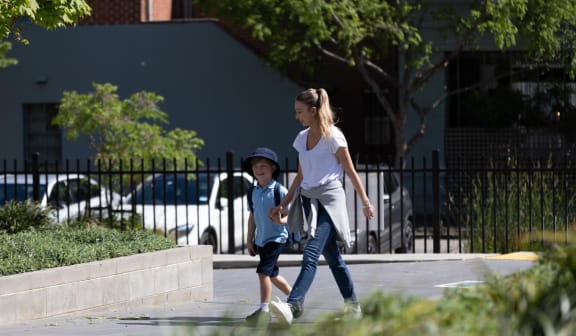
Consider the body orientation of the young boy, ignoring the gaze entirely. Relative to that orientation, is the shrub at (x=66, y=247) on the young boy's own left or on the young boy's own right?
on the young boy's own right

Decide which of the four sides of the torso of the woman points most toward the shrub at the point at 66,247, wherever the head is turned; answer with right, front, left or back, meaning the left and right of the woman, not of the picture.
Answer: right

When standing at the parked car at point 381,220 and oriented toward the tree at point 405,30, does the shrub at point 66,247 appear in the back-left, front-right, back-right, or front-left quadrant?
back-left

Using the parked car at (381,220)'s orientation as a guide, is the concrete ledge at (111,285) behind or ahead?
ahead

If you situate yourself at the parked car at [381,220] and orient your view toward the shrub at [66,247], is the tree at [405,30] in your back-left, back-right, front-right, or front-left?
back-right

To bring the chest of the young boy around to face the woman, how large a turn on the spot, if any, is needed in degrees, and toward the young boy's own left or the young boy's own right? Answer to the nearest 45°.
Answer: approximately 90° to the young boy's own left

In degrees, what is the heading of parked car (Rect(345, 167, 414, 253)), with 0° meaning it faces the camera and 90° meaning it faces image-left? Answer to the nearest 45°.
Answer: approximately 45°

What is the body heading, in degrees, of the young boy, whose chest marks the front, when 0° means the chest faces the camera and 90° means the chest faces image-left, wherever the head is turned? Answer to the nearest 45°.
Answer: approximately 45°
